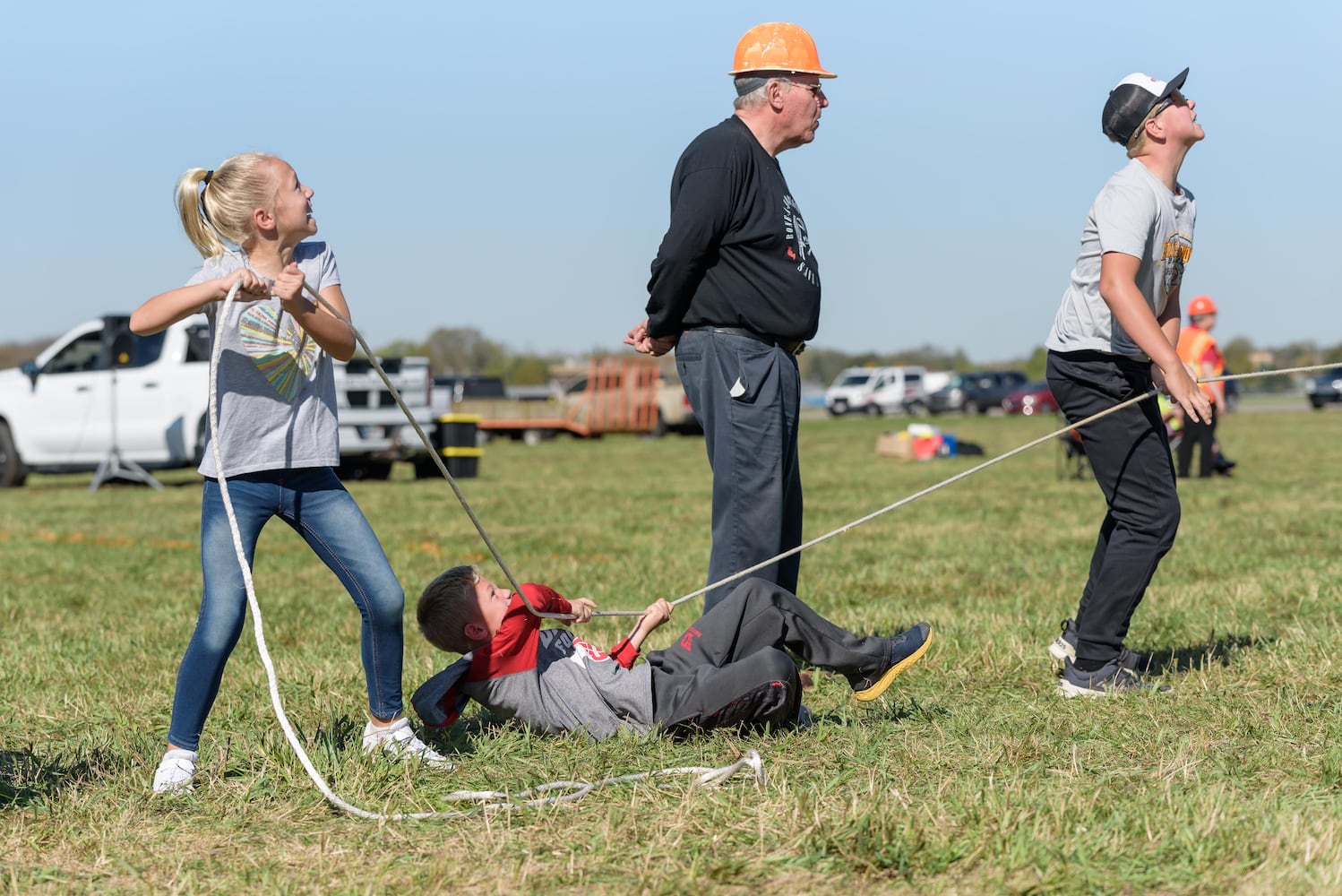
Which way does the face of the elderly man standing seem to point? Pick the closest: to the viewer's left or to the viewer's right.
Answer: to the viewer's right

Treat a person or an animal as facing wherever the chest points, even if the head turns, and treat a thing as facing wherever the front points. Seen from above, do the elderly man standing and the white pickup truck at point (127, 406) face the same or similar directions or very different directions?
very different directions

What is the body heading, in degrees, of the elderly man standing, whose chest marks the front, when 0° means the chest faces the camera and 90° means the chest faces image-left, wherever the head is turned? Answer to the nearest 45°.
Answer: approximately 270°

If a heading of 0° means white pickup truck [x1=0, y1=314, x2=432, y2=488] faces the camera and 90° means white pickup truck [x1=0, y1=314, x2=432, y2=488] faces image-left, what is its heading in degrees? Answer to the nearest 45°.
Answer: approximately 135°

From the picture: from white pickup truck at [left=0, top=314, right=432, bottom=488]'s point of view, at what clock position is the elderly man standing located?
The elderly man standing is roughly at 7 o'clock from the white pickup truck.

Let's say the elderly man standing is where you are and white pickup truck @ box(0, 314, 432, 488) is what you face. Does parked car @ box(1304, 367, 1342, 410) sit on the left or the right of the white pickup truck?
right

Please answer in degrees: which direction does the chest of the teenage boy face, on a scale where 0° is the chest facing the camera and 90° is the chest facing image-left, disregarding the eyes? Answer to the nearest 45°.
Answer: approximately 270°

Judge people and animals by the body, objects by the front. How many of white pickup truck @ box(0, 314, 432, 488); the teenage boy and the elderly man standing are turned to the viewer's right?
2

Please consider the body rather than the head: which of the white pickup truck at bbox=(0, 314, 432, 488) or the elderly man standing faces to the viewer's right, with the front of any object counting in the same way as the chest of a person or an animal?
the elderly man standing

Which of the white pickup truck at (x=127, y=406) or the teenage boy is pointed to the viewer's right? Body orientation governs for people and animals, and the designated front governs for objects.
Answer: the teenage boy
